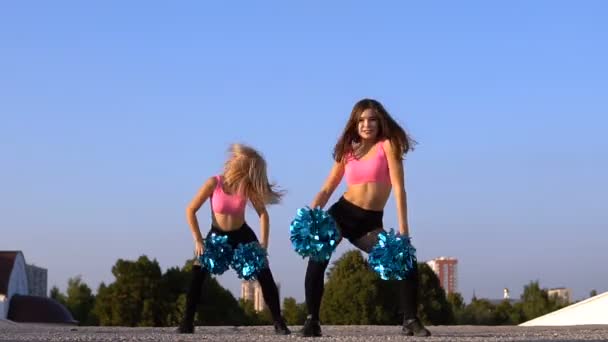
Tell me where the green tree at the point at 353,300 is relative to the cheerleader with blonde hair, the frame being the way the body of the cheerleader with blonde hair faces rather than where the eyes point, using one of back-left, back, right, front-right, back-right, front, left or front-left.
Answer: back

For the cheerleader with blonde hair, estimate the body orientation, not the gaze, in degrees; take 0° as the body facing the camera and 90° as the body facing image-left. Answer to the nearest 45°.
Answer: approximately 0°
